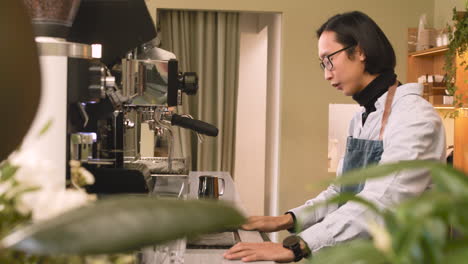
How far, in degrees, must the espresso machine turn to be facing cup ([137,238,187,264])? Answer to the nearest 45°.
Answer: approximately 90° to its right

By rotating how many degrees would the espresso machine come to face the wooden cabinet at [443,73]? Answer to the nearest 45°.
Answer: approximately 45° to its left

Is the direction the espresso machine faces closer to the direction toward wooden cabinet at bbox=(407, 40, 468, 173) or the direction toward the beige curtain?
the wooden cabinet

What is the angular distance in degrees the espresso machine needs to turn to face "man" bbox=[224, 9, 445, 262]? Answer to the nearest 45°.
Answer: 0° — it already faces them

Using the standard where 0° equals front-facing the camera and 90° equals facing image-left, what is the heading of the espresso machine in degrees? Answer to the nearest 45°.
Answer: approximately 270°

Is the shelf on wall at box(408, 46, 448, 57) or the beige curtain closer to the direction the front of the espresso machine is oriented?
the shelf on wall

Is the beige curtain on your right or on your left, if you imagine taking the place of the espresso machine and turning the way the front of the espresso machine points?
on your left

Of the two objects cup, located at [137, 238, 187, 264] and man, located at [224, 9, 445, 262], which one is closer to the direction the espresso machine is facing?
the man

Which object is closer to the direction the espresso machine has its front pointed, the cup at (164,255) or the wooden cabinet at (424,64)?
the wooden cabinet

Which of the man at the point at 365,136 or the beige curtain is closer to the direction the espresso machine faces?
the man
